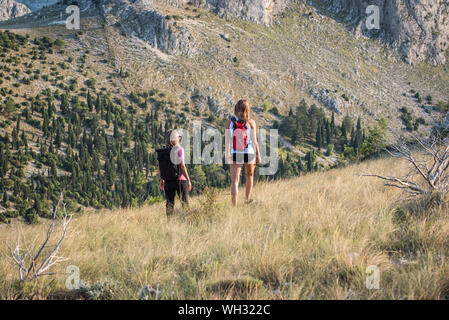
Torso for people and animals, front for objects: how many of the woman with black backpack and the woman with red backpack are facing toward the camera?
0

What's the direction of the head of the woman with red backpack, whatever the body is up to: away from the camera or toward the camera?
away from the camera

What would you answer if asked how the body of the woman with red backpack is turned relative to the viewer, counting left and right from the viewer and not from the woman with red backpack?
facing away from the viewer

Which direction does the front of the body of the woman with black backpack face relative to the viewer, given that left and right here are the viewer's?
facing away from the viewer and to the right of the viewer
